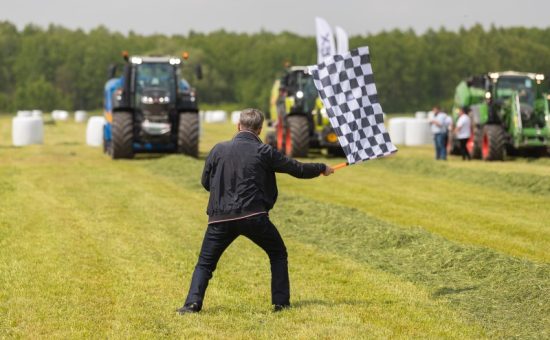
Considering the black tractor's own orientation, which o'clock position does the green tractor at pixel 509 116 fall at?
The green tractor is roughly at 9 o'clock from the black tractor.

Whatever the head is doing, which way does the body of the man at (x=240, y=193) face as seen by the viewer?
away from the camera

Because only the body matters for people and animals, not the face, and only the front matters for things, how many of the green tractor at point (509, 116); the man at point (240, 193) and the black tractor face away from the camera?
1

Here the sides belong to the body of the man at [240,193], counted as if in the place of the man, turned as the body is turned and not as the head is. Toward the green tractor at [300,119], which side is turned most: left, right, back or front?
front

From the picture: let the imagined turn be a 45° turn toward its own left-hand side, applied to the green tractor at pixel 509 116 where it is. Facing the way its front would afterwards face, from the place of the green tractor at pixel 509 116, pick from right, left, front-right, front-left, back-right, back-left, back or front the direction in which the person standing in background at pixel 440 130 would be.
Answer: back

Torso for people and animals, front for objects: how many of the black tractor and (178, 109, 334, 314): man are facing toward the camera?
1

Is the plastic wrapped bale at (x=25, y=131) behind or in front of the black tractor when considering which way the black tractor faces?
behind

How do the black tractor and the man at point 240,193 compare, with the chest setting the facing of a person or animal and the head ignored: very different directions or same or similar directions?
very different directions

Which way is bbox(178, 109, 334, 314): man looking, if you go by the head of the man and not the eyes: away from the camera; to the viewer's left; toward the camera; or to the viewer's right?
away from the camera

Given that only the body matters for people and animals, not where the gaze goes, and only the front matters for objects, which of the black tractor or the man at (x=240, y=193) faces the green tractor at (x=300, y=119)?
the man
